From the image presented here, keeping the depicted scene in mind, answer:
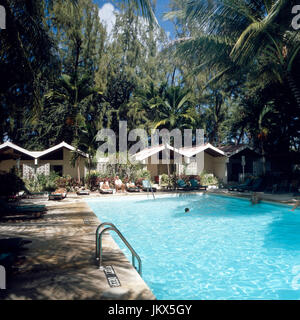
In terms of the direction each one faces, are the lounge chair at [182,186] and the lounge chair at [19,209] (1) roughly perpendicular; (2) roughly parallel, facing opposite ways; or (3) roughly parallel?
roughly perpendicular

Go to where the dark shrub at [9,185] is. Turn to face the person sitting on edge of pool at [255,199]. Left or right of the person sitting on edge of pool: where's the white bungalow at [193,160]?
left

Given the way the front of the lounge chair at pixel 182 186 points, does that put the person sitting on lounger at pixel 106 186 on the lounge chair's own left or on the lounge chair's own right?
on the lounge chair's own right

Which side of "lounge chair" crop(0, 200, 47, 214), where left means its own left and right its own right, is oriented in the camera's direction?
right

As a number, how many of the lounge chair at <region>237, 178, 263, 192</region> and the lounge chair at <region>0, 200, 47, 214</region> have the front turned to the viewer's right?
1

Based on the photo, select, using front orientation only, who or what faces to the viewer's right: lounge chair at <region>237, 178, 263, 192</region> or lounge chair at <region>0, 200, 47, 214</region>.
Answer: lounge chair at <region>0, 200, 47, 214</region>

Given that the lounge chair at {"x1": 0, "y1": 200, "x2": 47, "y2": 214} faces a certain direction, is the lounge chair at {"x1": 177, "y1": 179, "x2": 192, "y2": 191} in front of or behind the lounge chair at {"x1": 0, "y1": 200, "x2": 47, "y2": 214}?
in front

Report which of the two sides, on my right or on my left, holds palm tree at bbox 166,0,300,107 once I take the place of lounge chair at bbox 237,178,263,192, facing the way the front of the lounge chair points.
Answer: on my left
